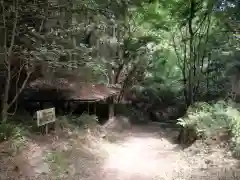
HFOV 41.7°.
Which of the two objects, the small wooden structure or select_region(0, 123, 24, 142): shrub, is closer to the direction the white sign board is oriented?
the shrub

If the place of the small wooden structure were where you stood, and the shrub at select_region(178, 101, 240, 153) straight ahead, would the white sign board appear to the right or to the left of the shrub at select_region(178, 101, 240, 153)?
right

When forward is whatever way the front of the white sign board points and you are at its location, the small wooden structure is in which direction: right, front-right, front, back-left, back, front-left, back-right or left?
back-left

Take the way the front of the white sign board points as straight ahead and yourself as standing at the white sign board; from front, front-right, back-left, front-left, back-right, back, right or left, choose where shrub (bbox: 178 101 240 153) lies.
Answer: front-left

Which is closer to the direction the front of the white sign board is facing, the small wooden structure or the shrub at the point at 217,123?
the shrub

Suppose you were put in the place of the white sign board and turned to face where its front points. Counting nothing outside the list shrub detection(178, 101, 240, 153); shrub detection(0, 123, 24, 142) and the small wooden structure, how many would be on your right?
1

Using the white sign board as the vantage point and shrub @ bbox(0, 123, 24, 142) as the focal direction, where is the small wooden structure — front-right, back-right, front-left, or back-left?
back-right

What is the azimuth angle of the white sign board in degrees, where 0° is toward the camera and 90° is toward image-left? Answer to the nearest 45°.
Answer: approximately 315°

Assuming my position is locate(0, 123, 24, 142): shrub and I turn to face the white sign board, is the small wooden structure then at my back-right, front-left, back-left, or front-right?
front-left

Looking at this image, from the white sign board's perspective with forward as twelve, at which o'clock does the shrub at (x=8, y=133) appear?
The shrub is roughly at 3 o'clock from the white sign board.
